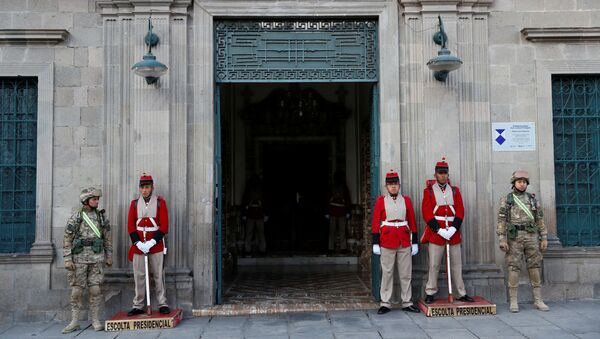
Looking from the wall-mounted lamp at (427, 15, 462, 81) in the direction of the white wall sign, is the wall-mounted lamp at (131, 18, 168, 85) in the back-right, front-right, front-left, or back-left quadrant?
back-left

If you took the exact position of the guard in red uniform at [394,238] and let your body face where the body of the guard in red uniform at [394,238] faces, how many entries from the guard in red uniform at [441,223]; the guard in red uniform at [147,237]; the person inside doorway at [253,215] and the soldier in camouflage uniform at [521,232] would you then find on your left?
2

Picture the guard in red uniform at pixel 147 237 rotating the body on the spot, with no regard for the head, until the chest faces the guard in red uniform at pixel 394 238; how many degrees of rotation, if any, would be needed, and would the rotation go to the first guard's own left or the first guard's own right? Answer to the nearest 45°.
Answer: approximately 90° to the first guard's own left

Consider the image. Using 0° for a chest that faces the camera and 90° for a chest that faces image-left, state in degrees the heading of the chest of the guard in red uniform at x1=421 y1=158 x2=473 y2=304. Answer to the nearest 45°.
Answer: approximately 0°

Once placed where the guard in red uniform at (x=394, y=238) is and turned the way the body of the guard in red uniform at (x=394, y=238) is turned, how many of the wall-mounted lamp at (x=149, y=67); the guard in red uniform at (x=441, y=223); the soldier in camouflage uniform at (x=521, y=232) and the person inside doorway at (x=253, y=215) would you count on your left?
2

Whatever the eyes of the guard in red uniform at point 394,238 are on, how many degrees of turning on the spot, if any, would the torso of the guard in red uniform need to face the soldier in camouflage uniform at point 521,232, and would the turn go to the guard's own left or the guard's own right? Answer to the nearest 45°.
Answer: approximately 90° to the guard's own left

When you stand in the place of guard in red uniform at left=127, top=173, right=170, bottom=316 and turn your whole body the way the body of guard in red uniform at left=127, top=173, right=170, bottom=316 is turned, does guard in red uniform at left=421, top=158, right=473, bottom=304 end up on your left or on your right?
on your left

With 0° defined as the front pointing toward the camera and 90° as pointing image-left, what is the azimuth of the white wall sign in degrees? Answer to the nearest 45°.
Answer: approximately 0°
